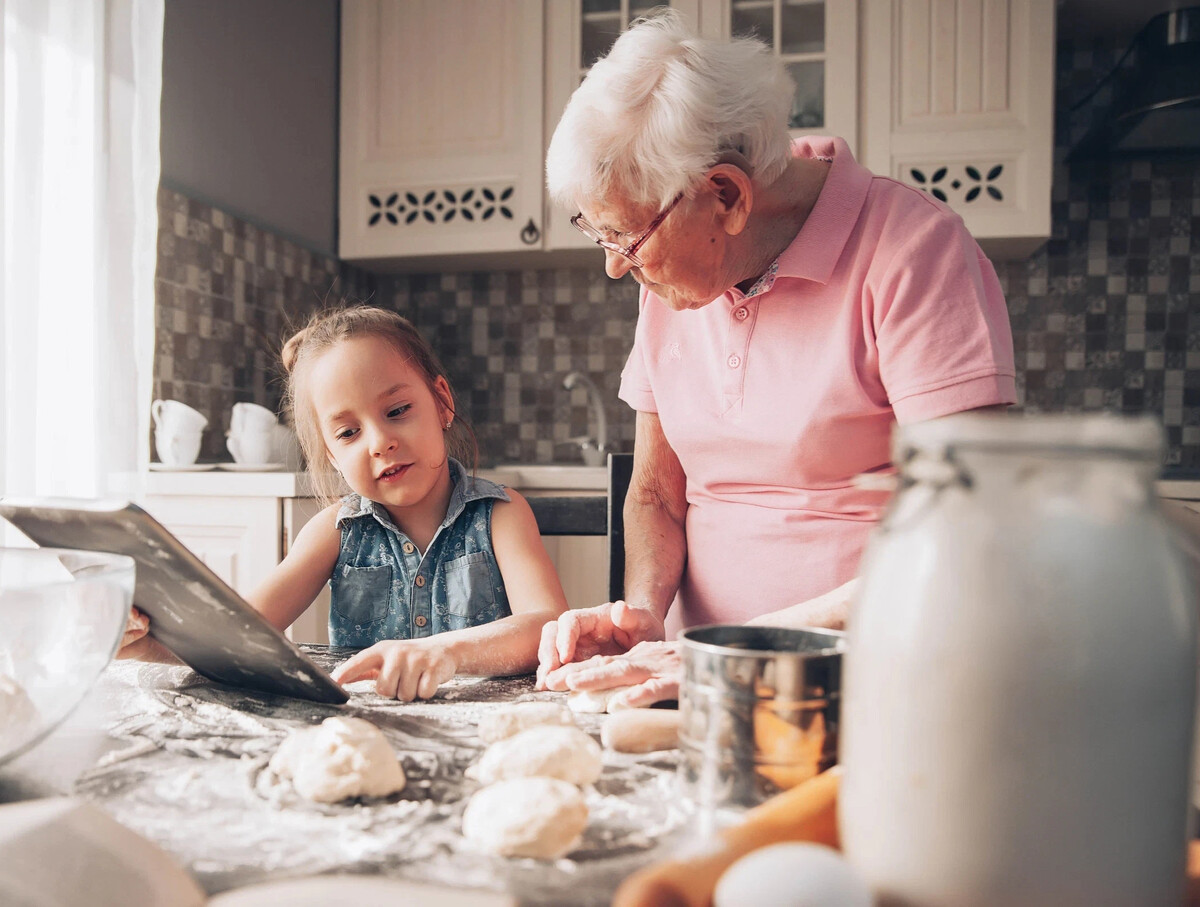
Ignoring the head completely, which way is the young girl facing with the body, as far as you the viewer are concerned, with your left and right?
facing the viewer

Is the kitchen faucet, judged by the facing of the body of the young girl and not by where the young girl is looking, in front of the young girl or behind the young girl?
behind

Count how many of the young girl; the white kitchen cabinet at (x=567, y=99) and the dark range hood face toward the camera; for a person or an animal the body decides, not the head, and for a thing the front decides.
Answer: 3

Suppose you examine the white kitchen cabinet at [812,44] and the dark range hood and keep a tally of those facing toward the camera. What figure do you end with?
2

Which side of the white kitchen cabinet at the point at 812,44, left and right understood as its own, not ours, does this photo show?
front

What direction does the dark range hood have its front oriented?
toward the camera

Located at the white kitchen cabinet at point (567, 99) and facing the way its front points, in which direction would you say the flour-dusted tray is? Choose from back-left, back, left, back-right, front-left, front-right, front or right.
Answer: front

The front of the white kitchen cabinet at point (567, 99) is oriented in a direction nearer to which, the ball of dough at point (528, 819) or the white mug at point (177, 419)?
the ball of dough

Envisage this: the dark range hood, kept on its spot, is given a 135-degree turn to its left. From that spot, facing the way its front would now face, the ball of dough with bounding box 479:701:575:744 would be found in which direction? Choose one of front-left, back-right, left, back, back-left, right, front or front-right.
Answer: back-right

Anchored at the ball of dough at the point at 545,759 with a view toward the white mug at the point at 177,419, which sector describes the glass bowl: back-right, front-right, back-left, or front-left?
front-left

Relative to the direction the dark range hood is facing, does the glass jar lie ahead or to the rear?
ahead

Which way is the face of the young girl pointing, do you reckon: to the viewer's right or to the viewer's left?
to the viewer's left

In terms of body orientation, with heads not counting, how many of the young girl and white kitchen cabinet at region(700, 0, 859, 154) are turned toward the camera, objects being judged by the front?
2
